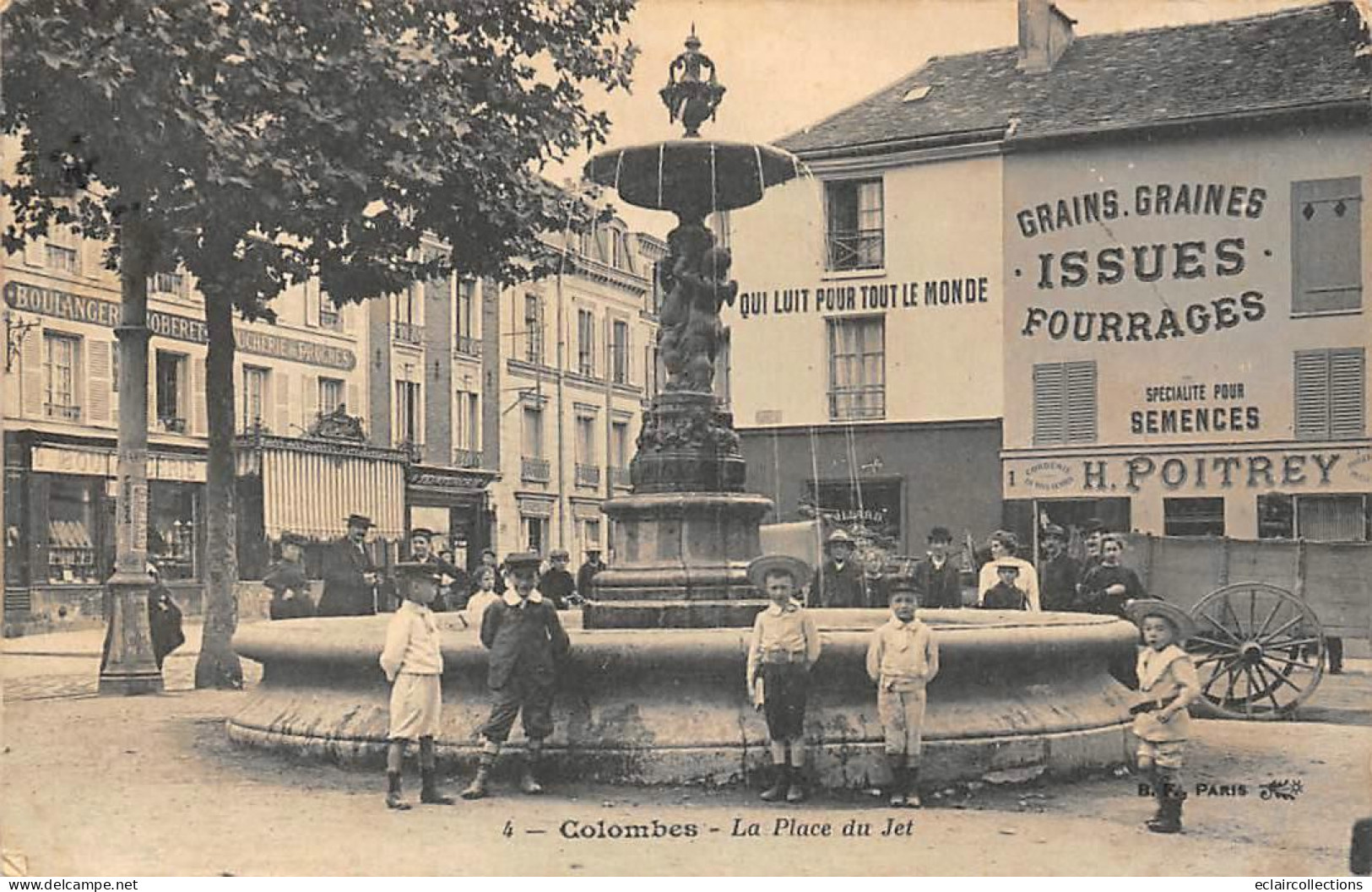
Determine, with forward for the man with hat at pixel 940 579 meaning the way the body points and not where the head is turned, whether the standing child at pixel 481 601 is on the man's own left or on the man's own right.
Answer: on the man's own right

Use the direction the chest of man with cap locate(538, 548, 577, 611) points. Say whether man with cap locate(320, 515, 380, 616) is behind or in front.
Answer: in front

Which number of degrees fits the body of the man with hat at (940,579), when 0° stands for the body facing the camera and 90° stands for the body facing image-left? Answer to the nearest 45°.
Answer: approximately 0°

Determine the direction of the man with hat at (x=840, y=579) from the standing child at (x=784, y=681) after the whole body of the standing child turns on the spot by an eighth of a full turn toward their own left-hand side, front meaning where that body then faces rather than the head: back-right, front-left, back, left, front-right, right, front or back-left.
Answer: back-left

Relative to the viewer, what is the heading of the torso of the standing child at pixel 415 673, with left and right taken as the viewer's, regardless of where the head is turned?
facing the viewer and to the right of the viewer

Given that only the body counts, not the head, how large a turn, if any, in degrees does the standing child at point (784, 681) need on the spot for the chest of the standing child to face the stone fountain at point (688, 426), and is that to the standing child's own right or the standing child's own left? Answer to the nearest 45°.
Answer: approximately 180°
